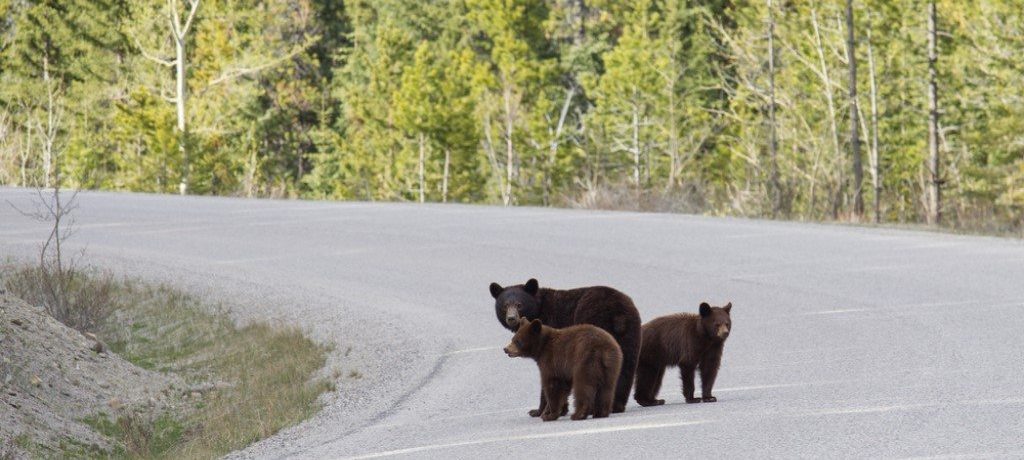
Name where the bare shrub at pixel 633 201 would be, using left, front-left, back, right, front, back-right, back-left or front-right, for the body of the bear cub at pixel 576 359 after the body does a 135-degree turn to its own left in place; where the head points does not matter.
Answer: back

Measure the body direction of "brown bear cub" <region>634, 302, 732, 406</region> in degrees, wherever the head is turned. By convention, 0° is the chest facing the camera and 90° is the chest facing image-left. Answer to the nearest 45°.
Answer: approximately 315°

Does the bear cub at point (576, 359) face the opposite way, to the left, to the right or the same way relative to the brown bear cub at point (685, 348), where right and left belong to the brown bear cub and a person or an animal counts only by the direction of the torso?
the opposite way

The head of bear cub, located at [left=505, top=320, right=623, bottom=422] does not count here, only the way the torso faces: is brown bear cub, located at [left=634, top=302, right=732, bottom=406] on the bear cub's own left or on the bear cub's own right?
on the bear cub's own right

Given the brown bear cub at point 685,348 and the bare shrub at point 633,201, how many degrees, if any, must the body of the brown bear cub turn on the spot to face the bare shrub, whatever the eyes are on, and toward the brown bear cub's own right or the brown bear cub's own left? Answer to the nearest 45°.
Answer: approximately 135° to the brown bear cub's own left

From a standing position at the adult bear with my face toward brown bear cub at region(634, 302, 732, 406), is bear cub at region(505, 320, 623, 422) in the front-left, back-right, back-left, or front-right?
back-right

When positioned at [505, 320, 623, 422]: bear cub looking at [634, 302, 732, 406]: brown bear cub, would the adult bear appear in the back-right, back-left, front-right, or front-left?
front-left

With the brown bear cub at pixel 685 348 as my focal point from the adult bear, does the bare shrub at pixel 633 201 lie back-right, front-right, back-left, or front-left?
front-left
